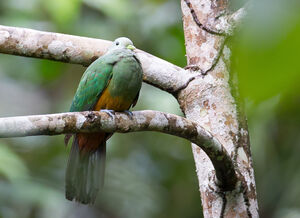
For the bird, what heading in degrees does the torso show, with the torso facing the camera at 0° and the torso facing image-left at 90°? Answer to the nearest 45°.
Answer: approximately 315°

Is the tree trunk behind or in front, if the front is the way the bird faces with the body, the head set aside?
in front

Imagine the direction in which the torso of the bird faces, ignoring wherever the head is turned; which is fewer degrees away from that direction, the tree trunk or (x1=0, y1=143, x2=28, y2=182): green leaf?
the tree trunk

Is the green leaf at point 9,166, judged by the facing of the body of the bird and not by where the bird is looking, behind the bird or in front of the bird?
behind
